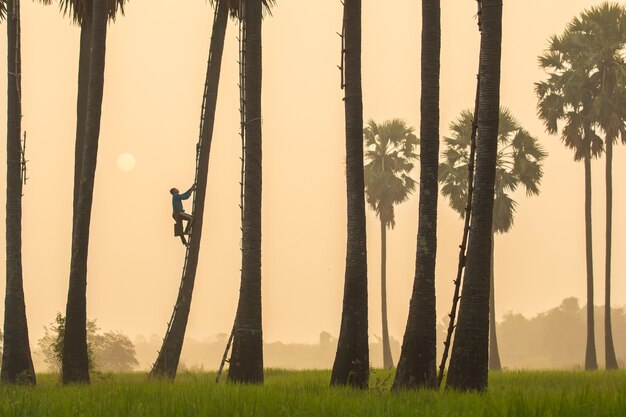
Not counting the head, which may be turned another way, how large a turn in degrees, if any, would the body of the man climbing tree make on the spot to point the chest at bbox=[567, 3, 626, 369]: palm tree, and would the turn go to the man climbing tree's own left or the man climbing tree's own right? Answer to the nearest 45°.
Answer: approximately 45° to the man climbing tree's own left

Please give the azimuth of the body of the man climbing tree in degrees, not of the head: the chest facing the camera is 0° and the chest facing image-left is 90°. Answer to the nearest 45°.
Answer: approximately 270°

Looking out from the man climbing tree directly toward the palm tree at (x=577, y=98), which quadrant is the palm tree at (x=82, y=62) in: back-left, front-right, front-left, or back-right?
back-left
